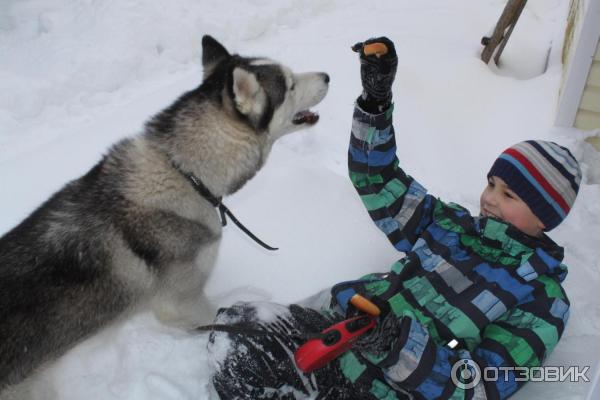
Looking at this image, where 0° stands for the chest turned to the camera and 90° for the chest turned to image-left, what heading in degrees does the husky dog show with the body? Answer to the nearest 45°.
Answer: approximately 270°

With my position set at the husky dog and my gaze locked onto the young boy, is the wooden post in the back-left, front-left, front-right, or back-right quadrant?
front-left

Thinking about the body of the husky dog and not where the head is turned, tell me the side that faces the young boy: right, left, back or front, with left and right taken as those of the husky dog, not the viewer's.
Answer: front

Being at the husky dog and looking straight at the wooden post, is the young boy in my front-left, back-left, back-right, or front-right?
front-right

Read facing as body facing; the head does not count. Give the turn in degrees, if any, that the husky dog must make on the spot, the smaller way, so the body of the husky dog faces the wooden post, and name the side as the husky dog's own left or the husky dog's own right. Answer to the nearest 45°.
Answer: approximately 45° to the husky dog's own left
